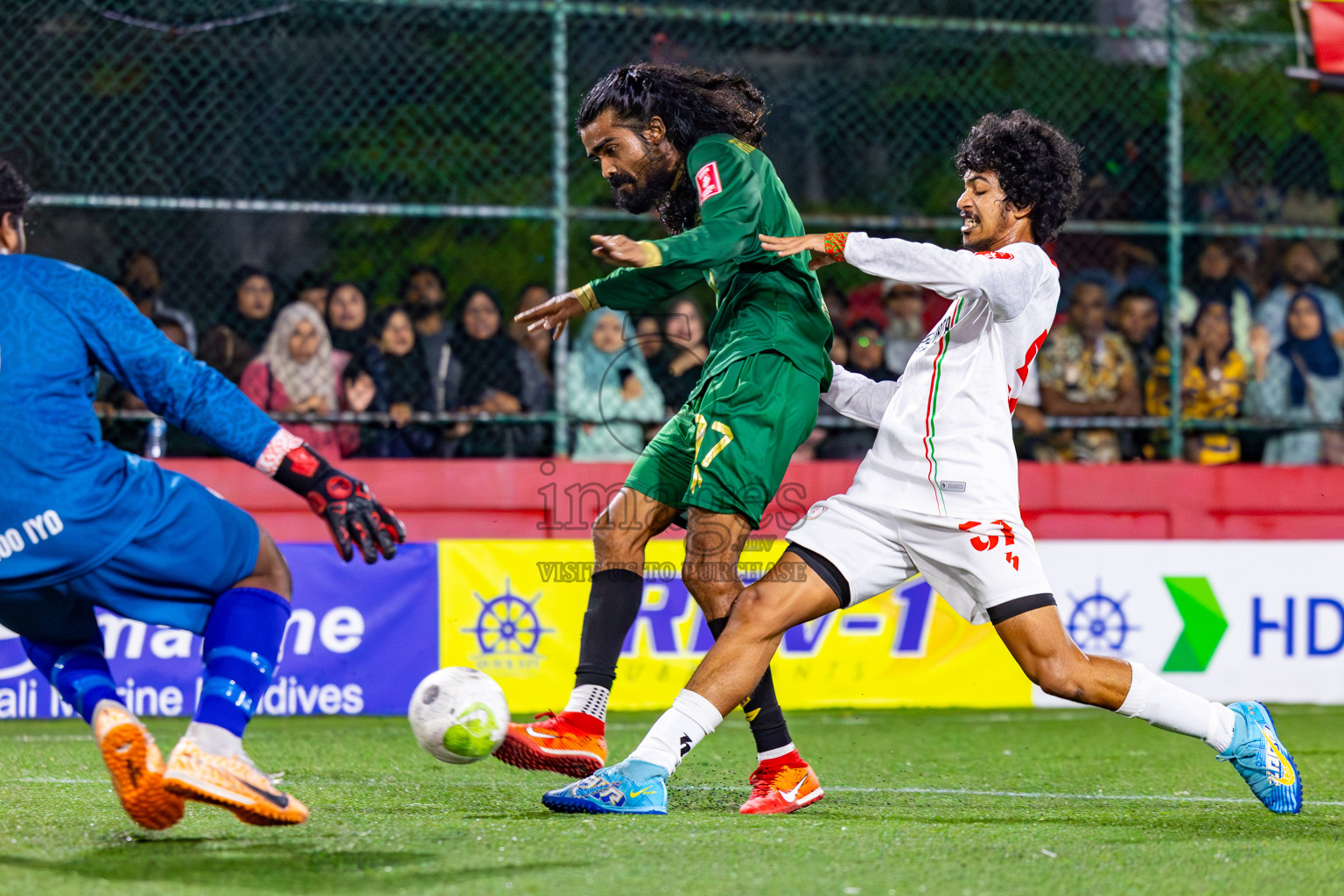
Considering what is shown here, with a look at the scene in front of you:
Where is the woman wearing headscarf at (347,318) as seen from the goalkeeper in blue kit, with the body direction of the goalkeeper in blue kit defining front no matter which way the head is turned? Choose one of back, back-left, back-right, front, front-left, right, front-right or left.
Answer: front-left

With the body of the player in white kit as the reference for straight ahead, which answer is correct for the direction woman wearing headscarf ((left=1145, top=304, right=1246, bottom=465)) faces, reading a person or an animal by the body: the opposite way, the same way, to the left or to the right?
to the left

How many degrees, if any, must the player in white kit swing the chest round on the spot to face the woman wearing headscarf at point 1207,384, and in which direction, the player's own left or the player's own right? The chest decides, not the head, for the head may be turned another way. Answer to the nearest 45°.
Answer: approximately 90° to the player's own right

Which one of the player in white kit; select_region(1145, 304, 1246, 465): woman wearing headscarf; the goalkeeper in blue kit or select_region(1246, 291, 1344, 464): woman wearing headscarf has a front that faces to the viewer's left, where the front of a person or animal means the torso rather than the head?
the player in white kit

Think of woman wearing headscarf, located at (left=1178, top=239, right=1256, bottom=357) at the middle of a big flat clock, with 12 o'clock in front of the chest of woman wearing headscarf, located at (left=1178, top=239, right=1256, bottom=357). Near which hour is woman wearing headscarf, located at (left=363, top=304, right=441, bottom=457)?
woman wearing headscarf, located at (left=363, top=304, right=441, bottom=457) is roughly at 2 o'clock from woman wearing headscarf, located at (left=1178, top=239, right=1256, bottom=357).

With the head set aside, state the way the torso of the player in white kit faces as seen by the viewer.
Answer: to the viewer's left

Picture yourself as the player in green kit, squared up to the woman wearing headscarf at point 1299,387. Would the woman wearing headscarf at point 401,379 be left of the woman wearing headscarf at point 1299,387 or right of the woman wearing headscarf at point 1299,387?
left

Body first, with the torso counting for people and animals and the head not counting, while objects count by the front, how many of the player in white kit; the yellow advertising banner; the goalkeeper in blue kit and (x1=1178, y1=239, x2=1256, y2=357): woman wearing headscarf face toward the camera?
2
